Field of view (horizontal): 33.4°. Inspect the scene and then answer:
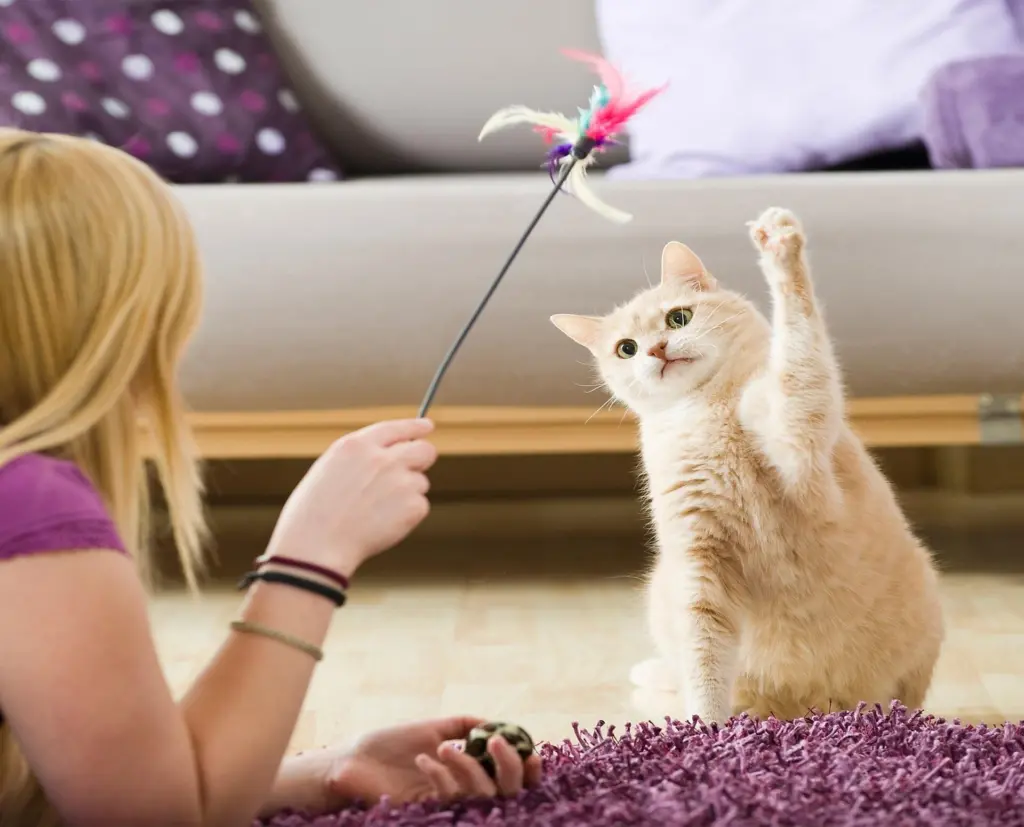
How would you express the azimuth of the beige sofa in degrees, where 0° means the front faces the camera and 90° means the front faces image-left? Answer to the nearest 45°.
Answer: approximately 0°

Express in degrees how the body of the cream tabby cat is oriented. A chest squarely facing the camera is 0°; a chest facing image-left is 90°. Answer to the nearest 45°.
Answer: approximately 45°

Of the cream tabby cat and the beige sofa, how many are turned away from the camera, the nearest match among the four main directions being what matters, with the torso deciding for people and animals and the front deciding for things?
0

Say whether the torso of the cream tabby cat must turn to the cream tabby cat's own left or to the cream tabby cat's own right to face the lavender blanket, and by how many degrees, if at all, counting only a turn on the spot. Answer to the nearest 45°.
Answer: approximately 135° to the cream tabby cat's own right

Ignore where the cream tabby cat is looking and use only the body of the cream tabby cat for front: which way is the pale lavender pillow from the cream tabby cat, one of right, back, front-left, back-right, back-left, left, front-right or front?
back-right

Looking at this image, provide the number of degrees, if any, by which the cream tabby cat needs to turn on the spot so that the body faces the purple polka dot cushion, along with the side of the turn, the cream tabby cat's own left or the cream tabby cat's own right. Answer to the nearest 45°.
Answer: approximately 90° to the cream tabby cat's own right
